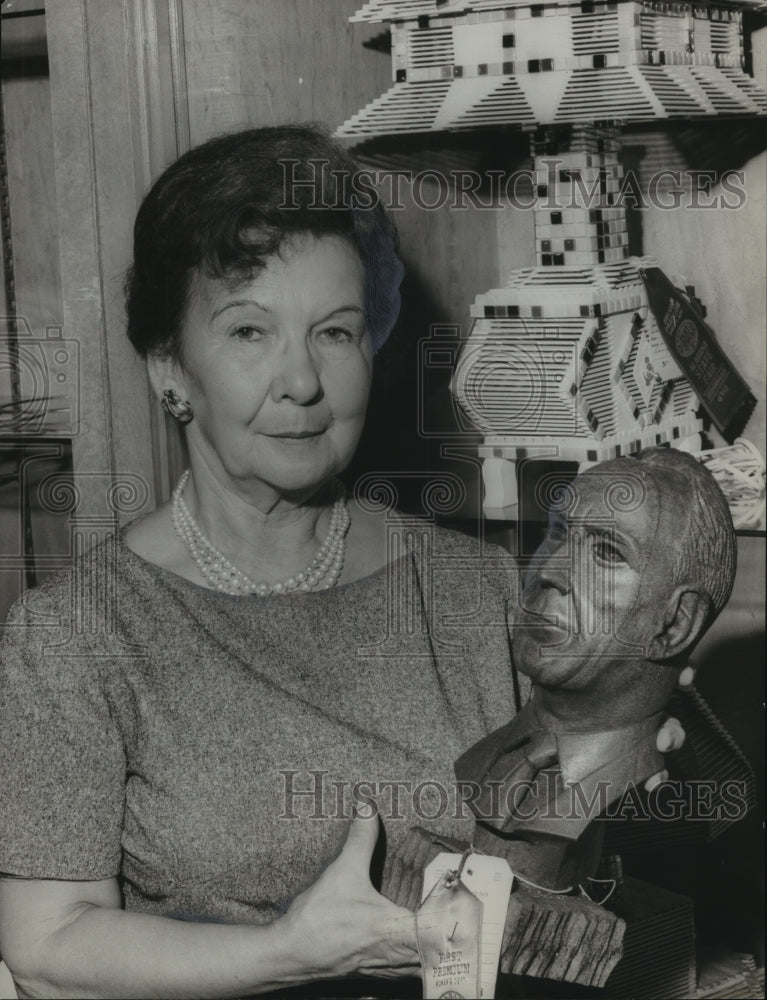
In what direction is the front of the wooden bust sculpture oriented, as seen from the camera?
facing the viewer and to the left of the viewer
